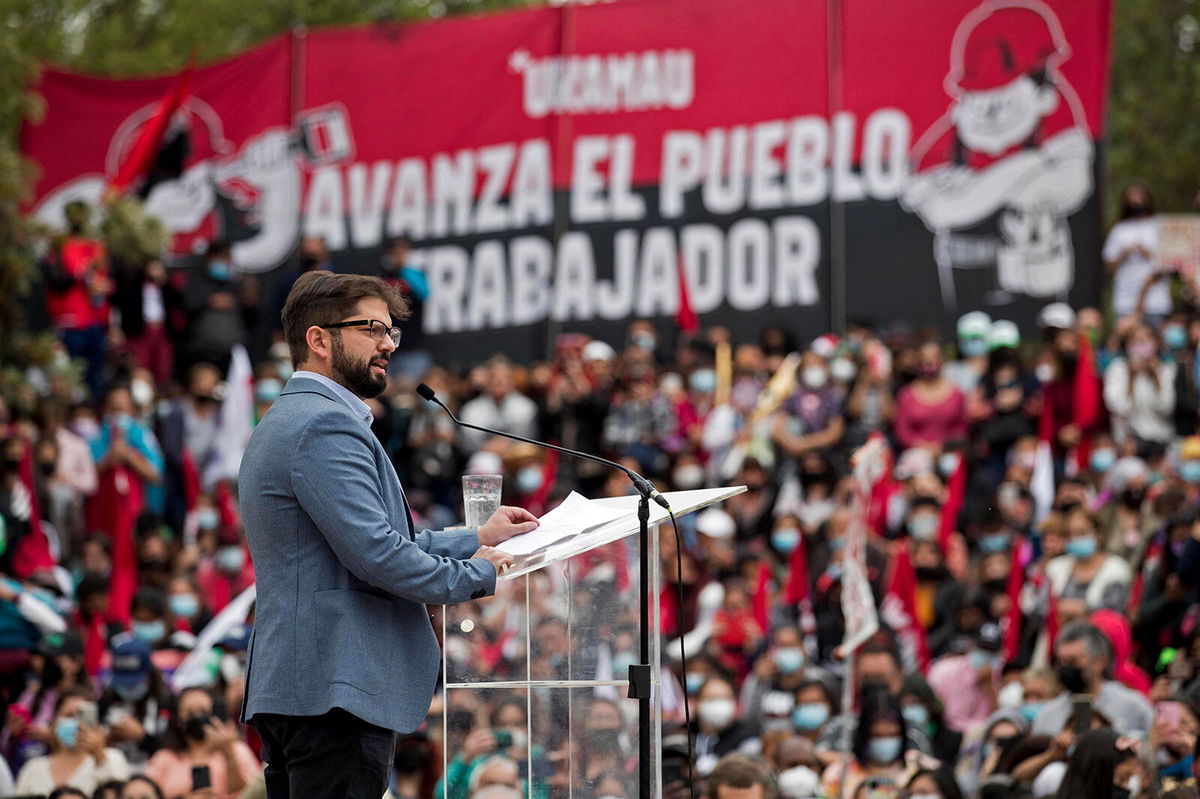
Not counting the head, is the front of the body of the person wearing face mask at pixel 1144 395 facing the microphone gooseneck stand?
yes

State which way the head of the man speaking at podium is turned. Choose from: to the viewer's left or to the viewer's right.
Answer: to the viewer's right

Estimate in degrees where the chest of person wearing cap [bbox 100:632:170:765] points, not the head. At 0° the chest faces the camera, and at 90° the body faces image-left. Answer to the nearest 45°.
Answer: approximately 0°

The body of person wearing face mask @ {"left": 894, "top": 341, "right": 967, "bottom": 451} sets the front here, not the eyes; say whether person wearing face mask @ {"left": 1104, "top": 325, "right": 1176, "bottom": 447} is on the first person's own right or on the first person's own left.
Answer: on the first person's own left

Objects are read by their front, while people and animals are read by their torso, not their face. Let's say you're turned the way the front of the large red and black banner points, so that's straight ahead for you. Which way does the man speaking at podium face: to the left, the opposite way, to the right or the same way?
to the left

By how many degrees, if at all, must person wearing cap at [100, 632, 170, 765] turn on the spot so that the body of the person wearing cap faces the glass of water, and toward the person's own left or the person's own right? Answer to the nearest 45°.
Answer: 0° — they already face it

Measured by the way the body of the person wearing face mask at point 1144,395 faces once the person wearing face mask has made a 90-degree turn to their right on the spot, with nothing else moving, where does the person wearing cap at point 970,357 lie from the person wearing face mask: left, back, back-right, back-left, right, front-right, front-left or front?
front-right

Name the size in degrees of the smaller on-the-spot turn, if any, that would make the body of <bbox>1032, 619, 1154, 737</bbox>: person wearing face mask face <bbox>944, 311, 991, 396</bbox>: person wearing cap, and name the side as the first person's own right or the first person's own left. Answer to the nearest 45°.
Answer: approximately 135° to the first person's own right

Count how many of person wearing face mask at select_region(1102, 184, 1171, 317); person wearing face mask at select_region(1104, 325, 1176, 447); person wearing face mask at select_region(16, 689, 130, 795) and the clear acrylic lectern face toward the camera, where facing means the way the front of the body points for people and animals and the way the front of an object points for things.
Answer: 3
